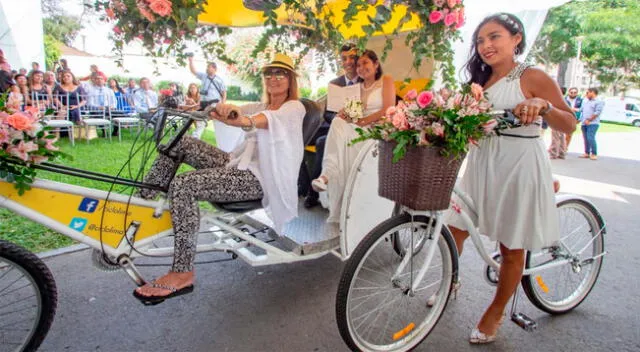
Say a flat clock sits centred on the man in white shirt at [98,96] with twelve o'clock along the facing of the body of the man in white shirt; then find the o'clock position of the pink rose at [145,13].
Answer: The pink rose is roughly at 12 o'clock from the man in white shirt.

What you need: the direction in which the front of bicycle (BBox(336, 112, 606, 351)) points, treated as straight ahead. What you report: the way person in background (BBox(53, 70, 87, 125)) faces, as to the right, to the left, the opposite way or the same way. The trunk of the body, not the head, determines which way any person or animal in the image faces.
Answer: to the left
